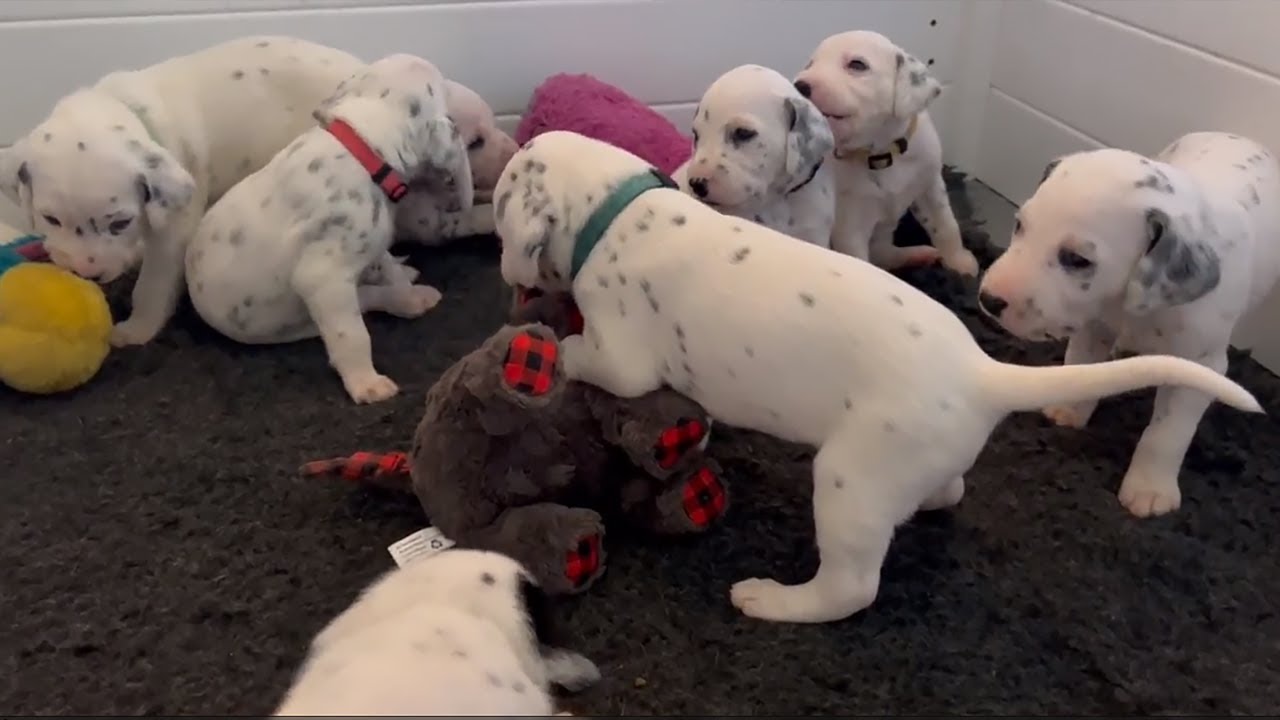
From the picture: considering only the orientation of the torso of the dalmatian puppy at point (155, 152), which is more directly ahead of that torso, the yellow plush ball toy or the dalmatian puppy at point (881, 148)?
the yellow plush ball toy

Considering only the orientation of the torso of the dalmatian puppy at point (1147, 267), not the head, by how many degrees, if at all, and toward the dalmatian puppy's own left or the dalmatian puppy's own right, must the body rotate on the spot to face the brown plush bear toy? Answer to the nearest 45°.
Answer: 0° — it already faces it

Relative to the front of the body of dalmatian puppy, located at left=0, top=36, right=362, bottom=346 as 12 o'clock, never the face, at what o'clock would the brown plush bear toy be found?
The brown plush bear toy is roughly at 10 o'clock from the dalmatian puppy.

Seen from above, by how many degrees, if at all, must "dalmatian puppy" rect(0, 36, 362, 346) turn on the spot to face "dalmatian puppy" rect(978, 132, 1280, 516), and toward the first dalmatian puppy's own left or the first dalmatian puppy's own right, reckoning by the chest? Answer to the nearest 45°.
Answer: approximately 90° to the first dalmatian puppy's own left

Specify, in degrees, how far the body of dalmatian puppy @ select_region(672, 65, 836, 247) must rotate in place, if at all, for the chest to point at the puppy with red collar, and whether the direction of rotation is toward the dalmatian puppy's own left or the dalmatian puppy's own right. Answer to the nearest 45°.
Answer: approximately 45° to the dalmatian puppy's own right

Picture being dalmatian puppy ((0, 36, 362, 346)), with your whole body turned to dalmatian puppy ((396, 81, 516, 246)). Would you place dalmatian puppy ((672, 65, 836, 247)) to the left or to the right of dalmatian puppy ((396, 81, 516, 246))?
right

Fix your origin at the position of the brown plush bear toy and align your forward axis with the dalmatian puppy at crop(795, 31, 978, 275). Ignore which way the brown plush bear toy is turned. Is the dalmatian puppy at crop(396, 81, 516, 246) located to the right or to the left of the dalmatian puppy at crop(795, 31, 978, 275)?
left

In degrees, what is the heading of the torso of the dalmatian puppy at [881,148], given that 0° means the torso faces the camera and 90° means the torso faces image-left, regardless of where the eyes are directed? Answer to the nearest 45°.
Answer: approximately 45°

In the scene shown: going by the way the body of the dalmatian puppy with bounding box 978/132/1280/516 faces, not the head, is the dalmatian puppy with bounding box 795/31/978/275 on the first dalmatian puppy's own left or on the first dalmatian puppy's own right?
on the first dalmatian puppy's own right

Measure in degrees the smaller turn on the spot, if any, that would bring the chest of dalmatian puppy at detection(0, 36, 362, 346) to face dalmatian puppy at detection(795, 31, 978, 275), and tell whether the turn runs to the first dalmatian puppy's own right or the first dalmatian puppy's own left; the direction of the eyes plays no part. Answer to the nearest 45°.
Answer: approximately 135° to the first dalmatian puppy's own left

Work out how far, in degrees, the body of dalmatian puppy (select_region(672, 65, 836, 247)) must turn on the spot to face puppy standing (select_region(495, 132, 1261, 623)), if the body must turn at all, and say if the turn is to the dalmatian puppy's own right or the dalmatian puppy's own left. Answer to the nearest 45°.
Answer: approximately 45° to the dalmatian puppy's own left

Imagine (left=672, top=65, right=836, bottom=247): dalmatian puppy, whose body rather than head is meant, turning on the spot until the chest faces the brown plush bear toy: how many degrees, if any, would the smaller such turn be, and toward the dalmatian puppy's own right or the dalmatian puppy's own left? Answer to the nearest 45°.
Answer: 0° — it already faces it
